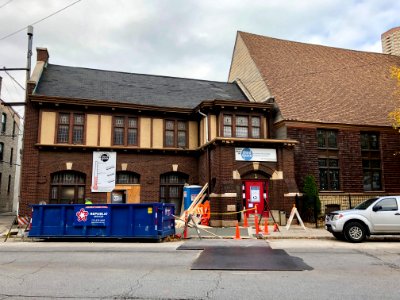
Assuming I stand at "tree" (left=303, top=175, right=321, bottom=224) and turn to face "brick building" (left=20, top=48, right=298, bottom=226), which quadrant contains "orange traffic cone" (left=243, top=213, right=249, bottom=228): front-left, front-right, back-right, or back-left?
front-left

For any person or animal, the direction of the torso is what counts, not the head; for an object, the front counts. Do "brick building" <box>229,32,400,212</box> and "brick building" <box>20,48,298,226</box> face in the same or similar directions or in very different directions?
same or similar directions

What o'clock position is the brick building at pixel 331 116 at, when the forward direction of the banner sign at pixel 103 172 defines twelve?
The brick building is roughly at 9 o'clock from the banner sign.

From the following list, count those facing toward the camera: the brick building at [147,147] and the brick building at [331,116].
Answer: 2

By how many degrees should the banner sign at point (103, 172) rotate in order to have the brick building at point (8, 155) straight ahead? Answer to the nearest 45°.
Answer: approximately 135° to its right

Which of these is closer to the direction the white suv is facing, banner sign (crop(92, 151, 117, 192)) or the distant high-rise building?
the banner sign

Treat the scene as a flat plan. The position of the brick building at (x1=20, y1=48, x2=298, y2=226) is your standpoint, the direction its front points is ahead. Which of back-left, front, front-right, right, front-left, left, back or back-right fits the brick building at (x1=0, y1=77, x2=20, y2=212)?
back-right

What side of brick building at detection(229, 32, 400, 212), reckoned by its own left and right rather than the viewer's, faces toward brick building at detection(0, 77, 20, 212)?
right

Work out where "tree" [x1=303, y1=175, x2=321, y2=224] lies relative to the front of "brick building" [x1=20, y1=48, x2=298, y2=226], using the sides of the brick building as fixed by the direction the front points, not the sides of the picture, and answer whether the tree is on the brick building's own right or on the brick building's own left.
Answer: on the brick building's own left

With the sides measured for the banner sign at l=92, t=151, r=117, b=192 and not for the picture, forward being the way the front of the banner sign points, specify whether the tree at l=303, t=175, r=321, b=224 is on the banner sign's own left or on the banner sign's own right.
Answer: on the banner sign's own left

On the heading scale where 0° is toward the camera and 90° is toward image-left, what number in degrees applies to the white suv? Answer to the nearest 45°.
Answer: approximately 45°

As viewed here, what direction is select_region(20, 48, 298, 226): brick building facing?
toward the camera

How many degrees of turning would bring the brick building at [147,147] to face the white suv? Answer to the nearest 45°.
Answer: approximately 45° to its left

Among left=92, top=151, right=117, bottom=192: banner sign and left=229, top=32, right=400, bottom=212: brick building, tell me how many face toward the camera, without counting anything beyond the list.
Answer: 2

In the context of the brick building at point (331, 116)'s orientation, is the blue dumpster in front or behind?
in front

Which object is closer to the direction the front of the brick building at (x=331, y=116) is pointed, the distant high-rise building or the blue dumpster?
the blue dumpster

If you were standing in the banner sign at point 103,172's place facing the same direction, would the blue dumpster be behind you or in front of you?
in front

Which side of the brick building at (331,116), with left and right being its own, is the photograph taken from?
front
